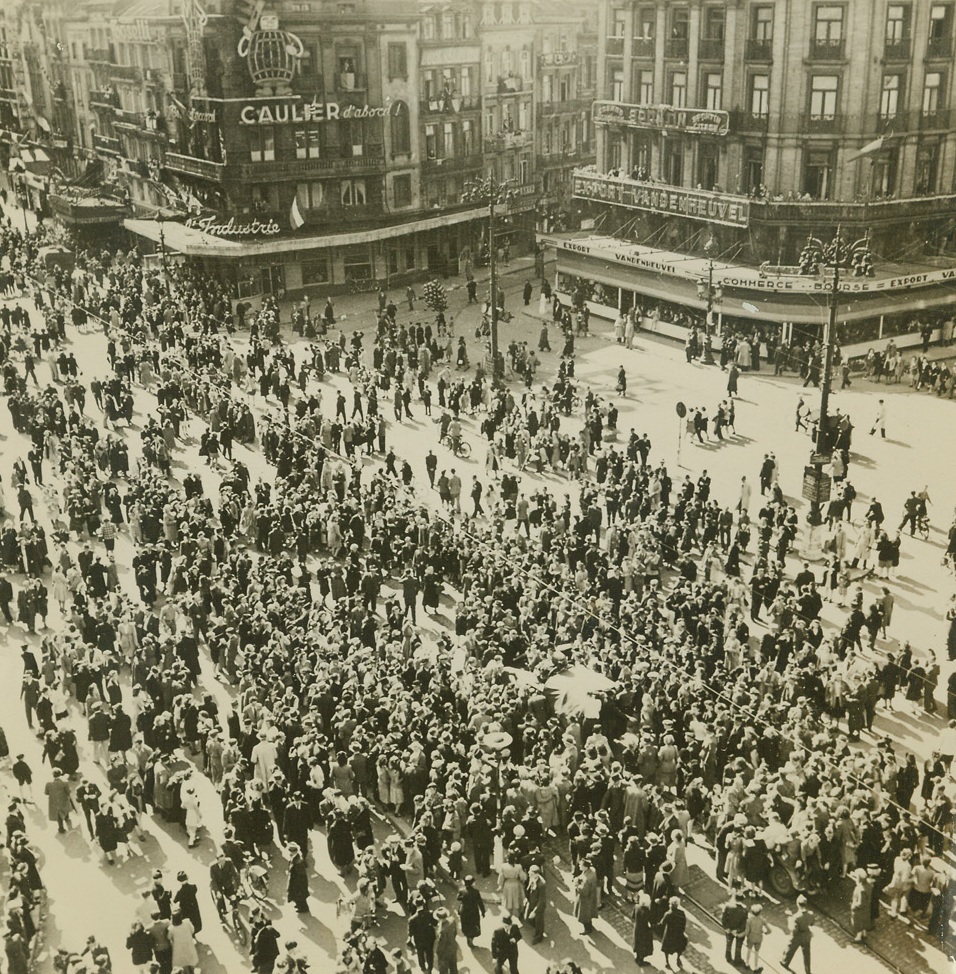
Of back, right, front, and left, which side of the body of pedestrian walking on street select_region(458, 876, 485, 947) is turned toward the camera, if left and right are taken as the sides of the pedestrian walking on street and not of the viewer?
back

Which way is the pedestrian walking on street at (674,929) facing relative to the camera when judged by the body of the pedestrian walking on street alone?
away from the camera

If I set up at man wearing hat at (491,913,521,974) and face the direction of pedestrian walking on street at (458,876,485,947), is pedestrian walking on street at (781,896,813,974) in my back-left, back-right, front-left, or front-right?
back-right

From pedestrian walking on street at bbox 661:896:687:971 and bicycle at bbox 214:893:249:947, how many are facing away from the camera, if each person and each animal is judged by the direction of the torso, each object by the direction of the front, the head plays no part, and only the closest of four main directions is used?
1

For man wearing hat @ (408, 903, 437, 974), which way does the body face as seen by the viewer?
away from the camera
